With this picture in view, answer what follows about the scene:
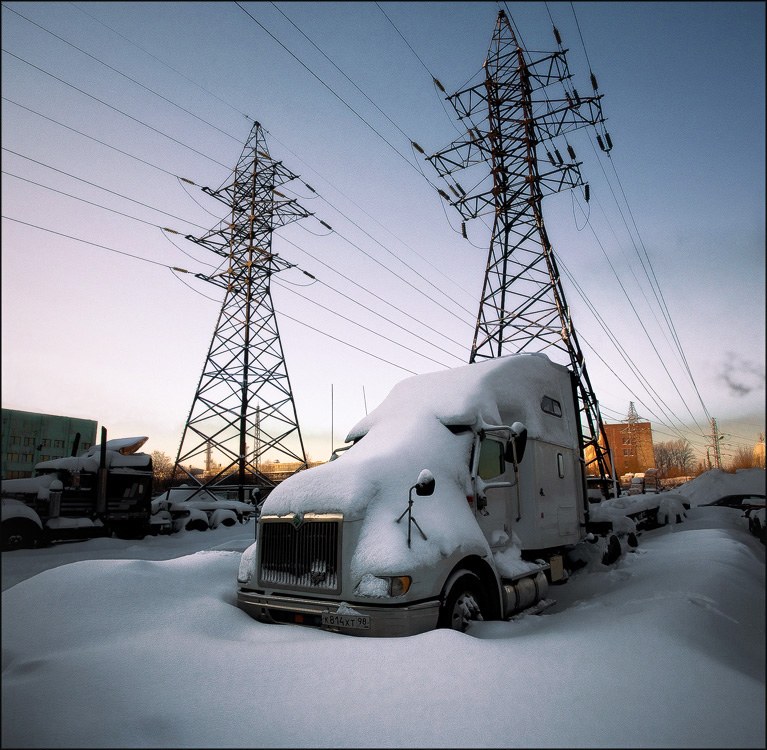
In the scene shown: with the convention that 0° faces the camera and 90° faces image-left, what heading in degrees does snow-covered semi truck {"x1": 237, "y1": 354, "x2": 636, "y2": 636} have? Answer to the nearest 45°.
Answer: approximately 45°

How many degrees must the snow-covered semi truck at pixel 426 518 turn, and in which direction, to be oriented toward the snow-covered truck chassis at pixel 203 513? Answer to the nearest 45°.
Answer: approximately 90° to its right

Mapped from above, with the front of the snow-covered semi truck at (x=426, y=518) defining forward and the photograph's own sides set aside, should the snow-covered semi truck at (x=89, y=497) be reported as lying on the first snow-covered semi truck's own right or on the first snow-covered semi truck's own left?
on the first snow-covered semi truck's own right

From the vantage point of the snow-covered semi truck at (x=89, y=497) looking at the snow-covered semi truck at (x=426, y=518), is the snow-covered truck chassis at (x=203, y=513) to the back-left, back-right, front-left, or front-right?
back-left
